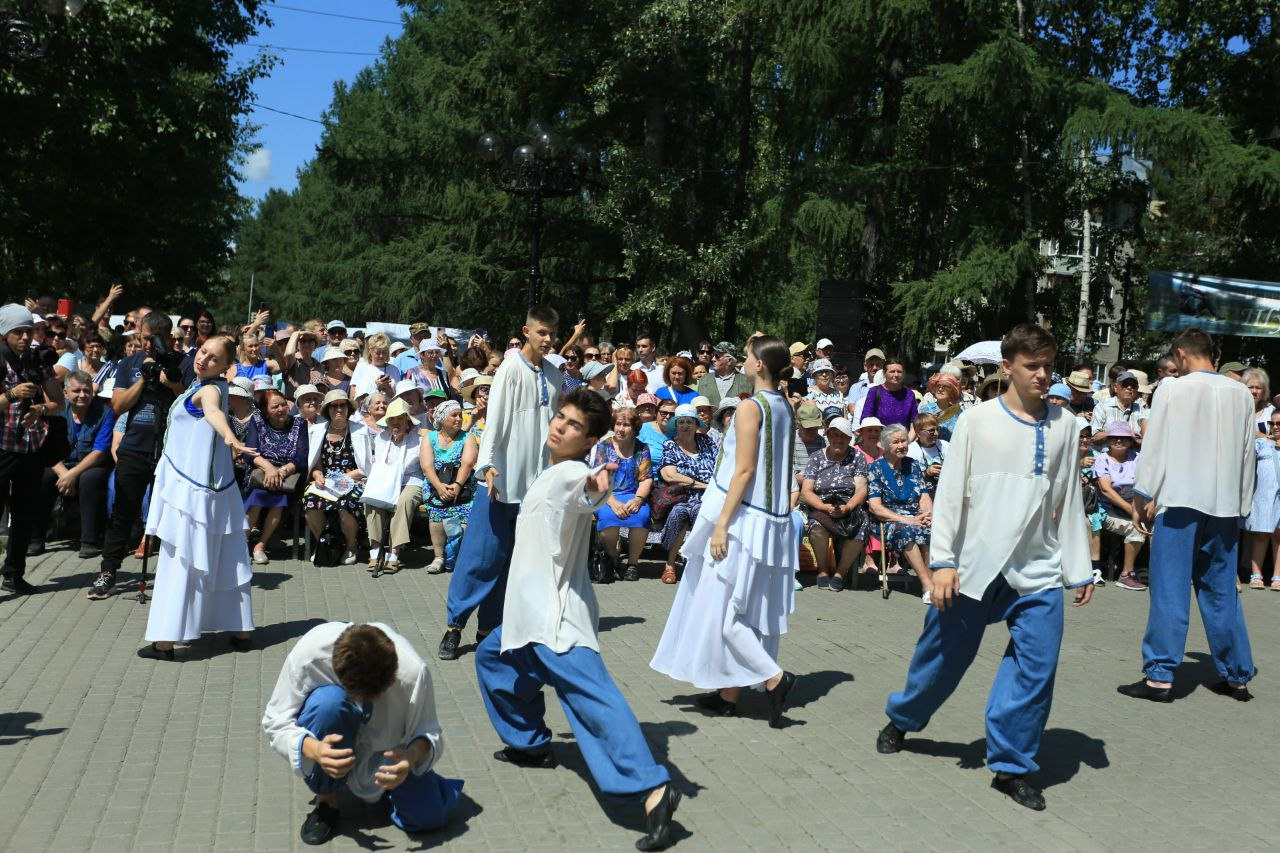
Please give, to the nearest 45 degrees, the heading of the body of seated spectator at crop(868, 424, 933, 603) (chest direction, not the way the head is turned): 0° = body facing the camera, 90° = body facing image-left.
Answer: approximately 315°

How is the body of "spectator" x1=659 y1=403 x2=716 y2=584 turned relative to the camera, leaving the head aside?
toward the camera

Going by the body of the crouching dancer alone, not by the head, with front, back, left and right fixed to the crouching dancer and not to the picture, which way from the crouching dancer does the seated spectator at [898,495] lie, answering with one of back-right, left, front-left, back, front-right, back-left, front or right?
back-left

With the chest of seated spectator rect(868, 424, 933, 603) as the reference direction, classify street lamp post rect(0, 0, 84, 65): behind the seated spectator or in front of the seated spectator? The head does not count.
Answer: behind

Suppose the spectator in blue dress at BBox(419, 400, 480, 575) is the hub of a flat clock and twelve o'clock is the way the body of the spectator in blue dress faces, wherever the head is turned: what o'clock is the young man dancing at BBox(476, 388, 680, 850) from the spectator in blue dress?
The young man dancing is roughly at 12 o'clock from the spectator in blue dress.

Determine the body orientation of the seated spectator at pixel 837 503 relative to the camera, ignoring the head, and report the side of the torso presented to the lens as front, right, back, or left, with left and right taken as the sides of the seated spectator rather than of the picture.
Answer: front

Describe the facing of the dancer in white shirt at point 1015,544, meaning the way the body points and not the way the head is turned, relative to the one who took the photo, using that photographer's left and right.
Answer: facing the viewer and to the right of the viewer

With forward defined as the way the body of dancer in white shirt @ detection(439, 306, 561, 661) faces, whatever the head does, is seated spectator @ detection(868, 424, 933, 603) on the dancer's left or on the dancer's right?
on the dancer's left

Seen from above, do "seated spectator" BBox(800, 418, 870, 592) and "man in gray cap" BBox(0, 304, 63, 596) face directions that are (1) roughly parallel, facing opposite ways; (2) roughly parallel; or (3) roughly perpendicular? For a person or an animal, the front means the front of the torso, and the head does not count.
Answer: roughly perpendicular

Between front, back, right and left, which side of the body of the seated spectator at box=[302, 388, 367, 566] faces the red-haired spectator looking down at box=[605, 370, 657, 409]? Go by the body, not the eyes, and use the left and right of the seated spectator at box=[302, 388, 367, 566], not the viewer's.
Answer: left

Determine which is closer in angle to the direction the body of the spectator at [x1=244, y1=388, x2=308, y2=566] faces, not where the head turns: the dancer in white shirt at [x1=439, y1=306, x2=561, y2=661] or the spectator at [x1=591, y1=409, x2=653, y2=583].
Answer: the dancer in white shirt

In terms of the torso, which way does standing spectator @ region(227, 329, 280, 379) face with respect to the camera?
toward the camera

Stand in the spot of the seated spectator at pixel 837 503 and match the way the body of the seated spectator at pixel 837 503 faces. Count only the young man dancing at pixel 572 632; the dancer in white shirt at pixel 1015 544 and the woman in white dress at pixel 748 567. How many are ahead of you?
3
